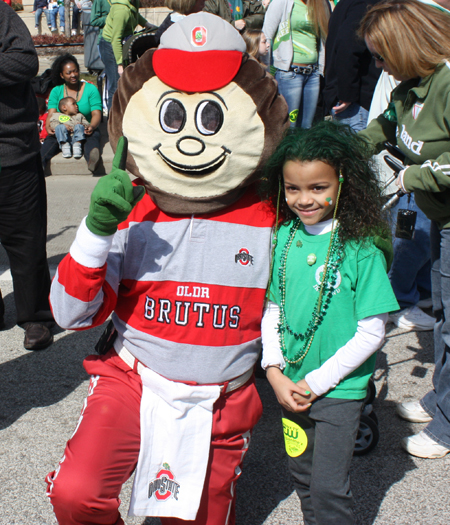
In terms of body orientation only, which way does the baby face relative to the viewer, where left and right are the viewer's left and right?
facing the viewer

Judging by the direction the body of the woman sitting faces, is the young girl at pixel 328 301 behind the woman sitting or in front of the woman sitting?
in front

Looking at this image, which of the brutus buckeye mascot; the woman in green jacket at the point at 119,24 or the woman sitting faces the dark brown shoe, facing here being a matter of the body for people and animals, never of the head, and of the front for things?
the woman sitting

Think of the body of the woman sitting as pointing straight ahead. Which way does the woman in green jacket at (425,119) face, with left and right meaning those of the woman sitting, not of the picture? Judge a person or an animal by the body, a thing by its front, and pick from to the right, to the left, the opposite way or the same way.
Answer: to the right

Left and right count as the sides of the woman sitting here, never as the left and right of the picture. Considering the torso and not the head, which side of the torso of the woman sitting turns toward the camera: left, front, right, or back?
front

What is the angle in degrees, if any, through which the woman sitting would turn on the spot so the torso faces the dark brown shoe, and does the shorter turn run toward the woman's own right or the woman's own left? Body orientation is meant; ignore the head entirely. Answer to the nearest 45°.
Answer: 0° — they already face it

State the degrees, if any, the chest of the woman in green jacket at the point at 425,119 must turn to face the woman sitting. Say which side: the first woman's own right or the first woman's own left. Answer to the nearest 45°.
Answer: approximately 90° to the first woman's own right
